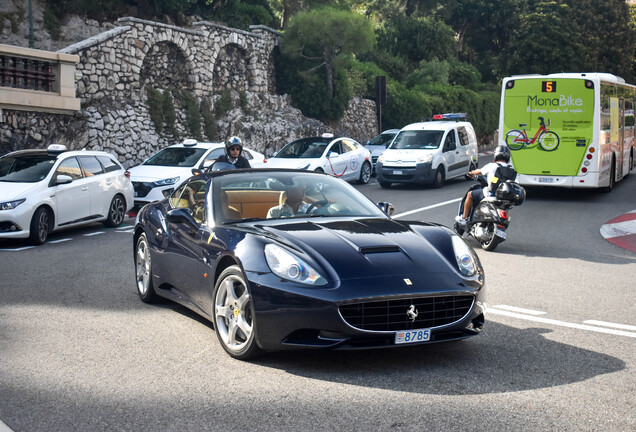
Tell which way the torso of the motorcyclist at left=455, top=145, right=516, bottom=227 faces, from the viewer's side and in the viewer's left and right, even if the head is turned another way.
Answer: facing away from the viewer and to the left of the viewer

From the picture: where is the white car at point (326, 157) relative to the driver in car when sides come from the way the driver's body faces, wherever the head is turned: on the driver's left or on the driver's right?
on the driver's left

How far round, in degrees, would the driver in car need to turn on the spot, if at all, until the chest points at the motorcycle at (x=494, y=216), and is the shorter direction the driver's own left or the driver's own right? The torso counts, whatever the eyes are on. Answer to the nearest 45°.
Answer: approximately 90° to the driver's own left

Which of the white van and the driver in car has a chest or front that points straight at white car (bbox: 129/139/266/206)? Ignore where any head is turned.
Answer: the white van

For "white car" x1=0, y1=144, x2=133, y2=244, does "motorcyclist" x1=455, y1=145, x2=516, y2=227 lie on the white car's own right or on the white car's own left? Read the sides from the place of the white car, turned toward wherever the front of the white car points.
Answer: on the white car's own left

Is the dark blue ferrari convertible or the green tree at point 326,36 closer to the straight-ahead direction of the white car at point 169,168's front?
the dark blue ferrari convertible

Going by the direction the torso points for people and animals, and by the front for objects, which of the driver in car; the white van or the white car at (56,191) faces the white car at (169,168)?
the white van

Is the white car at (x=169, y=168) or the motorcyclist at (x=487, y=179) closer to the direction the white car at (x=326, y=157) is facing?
the white car

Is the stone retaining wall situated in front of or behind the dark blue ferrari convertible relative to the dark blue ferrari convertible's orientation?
behind

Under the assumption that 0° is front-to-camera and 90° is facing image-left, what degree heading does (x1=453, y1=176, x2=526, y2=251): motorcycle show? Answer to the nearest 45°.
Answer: approximately 135°

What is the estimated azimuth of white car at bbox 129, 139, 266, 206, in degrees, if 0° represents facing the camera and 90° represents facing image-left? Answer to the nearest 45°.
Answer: approximately 45°
